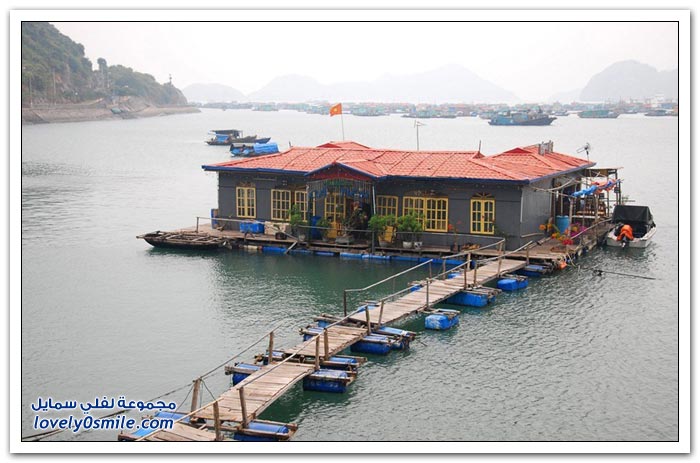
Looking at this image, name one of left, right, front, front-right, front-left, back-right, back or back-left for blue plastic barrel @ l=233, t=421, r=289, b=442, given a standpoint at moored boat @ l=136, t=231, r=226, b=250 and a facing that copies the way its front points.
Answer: left

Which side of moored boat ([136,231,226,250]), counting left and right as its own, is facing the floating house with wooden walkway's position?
back

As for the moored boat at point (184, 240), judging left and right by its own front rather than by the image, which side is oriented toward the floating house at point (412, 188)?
back

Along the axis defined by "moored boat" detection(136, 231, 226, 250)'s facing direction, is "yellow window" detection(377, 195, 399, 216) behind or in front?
behind

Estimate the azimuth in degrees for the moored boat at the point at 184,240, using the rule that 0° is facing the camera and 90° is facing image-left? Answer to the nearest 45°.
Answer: approximately 90°

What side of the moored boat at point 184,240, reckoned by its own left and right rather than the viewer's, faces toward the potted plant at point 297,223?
back

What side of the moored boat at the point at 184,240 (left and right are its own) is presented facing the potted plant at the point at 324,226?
back

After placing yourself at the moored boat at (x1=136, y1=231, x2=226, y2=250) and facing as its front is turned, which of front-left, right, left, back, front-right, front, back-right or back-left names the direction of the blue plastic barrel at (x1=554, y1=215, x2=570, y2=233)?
back

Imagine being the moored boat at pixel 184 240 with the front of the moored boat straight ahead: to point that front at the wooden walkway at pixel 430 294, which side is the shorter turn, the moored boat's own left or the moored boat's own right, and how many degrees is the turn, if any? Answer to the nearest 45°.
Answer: approximately 135° to the moored boat's own left
